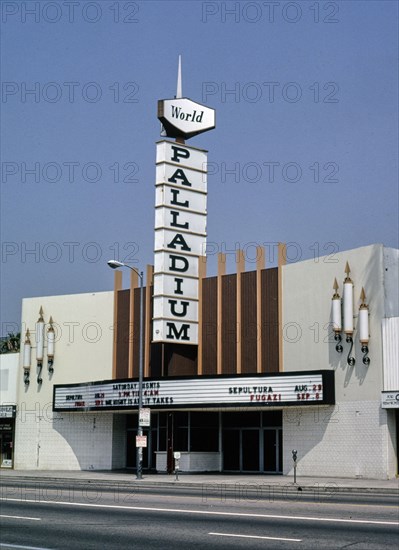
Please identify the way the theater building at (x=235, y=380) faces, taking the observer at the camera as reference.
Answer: facing the viewer and to the left of the viewer

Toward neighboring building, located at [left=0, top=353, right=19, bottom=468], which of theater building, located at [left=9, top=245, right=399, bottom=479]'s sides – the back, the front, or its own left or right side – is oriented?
right
